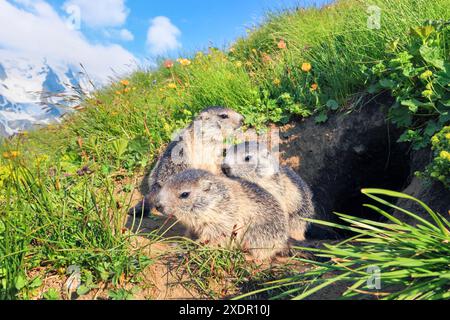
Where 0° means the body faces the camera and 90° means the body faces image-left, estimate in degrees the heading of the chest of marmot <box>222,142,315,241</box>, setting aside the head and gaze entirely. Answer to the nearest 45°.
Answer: approximately 90°

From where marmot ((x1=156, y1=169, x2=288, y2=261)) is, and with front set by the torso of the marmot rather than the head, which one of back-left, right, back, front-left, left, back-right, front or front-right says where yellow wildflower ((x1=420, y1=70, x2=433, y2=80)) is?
back

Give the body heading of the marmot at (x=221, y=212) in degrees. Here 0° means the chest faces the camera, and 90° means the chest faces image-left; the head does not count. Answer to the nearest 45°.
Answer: approximately 90°

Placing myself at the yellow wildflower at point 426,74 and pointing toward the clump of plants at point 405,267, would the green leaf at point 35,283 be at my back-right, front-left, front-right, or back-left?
front-right

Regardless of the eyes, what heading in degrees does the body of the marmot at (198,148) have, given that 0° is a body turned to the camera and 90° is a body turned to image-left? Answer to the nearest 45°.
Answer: approximately 270°

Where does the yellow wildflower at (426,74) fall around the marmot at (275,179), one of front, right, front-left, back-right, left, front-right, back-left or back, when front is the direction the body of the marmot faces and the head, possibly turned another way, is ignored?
back-left

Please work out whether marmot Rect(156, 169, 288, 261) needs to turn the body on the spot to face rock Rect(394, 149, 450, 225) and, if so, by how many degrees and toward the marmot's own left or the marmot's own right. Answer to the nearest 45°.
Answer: approximately 180°

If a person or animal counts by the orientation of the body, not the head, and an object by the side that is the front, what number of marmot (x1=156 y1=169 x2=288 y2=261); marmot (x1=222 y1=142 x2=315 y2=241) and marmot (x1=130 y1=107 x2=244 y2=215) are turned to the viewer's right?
1
